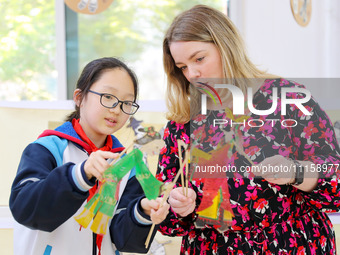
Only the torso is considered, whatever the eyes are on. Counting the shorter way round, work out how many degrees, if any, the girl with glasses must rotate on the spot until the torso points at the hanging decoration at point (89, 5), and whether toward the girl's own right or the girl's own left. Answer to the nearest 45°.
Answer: approximately 135° to the girl's own left

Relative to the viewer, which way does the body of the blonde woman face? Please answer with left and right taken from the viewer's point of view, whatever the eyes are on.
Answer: facing the viewer and to the left of the viewer

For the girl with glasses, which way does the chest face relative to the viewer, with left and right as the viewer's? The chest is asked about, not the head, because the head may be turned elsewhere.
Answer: facing the viewer and to the right of the viewer

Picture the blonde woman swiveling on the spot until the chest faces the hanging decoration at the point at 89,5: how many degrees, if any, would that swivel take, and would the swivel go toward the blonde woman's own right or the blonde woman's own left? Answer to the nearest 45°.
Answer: approximately 90° to the blonde woman's own right

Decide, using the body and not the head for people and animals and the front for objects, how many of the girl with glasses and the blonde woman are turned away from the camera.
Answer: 0

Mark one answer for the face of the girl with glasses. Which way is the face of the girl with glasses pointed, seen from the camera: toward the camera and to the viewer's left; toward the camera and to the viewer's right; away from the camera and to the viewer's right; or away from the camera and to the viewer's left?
toward the camera and to the viewer's right

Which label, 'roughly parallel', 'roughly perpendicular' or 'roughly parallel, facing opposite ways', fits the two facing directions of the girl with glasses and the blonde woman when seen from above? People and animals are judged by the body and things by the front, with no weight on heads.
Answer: roughly perpendicular
